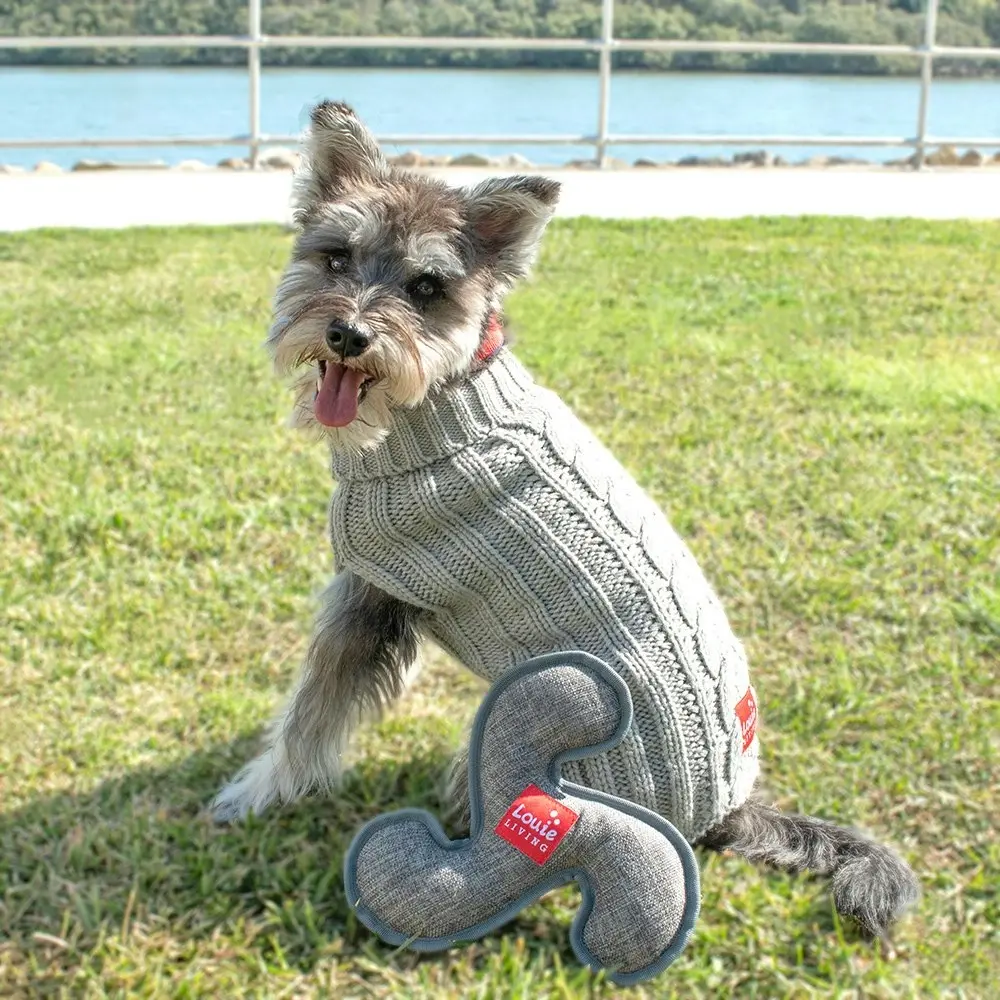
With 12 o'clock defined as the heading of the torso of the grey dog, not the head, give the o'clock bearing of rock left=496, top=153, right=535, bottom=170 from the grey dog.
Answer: The rock is roughly at 3 o'clock from the grey dog.

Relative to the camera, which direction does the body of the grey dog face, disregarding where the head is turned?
to the viewer's left

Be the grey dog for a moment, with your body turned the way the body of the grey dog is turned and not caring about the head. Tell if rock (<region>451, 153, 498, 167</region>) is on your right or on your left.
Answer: on your right

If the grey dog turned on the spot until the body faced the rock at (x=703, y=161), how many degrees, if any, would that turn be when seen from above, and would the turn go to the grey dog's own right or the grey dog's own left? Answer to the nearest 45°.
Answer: approximately 90° to the grey dog's own right

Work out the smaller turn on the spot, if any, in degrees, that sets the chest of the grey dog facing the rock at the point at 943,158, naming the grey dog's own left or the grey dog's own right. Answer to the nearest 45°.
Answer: approximately 90° to the grey dog's own right

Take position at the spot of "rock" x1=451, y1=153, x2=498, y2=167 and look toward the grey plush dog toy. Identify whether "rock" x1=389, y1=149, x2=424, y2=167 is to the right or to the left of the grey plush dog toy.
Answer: right

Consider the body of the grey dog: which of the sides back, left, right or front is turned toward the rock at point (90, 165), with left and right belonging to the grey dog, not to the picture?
right

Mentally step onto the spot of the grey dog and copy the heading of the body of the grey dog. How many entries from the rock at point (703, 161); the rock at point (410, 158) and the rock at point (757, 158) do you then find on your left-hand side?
0

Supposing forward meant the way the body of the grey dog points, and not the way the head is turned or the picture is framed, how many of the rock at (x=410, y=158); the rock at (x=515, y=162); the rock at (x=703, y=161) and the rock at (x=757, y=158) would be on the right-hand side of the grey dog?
4

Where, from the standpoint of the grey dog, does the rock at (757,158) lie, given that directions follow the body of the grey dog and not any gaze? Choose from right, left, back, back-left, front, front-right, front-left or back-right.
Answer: right
